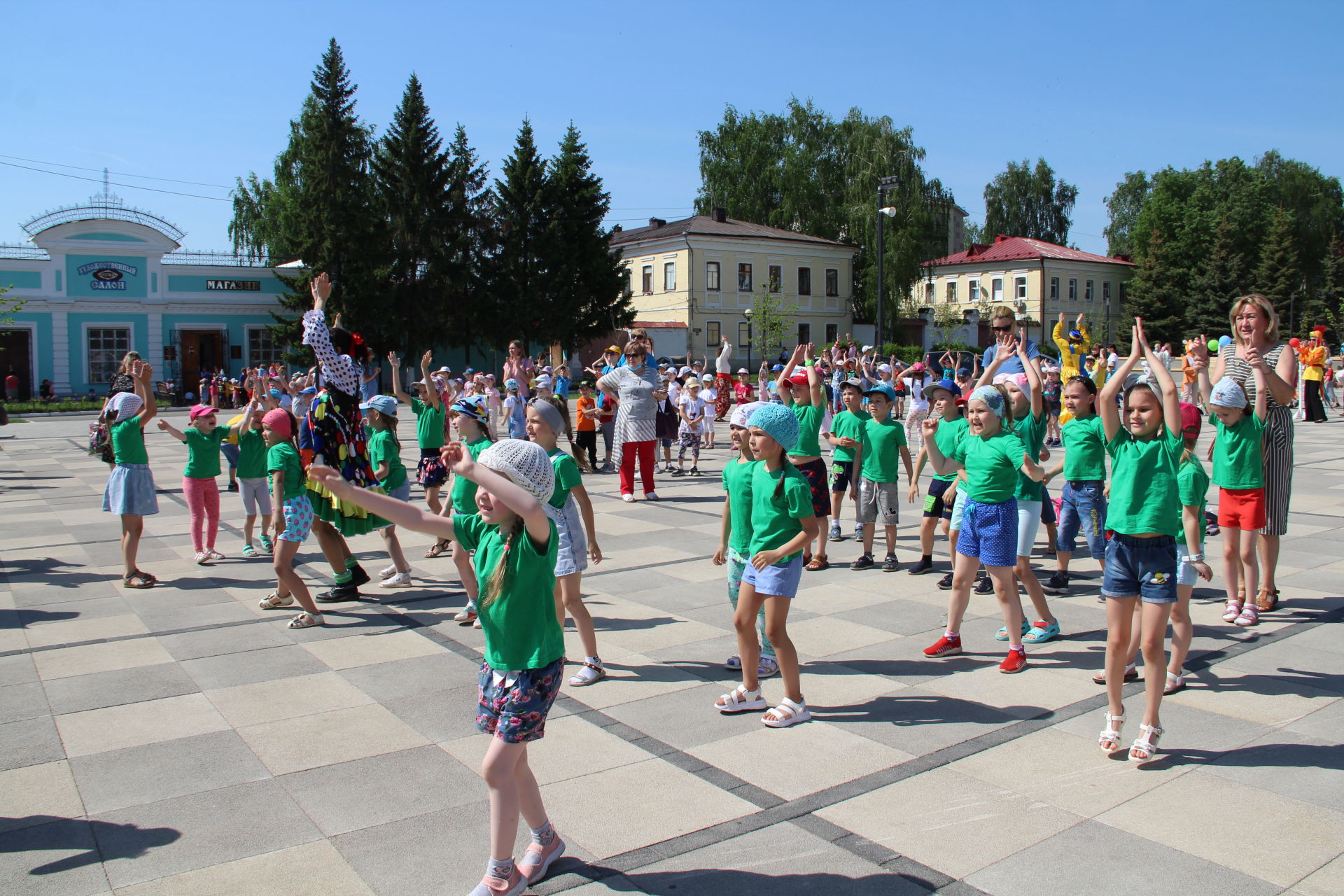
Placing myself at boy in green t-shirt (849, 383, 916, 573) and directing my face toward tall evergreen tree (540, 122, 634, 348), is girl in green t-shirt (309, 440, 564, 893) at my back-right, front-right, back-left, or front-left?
back-left

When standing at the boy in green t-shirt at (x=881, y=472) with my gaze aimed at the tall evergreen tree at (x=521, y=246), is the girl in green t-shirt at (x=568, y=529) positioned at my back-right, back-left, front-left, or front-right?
back-left

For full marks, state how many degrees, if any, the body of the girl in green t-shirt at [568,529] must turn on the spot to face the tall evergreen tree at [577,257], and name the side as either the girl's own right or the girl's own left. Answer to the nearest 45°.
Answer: approximately 90° to the girl's own right

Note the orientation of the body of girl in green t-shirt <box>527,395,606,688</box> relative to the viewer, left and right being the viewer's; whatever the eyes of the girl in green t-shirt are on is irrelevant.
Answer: facing to the left of the viewer

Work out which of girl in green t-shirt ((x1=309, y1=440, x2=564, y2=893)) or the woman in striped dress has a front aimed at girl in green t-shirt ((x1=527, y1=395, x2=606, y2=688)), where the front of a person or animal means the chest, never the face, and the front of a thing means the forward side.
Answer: the woman in striped dress

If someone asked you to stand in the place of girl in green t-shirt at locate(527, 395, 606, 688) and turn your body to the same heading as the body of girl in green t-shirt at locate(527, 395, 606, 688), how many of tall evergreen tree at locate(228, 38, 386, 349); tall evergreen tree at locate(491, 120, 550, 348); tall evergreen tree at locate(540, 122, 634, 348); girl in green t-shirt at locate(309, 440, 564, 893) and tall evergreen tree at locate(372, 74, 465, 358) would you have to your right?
4
